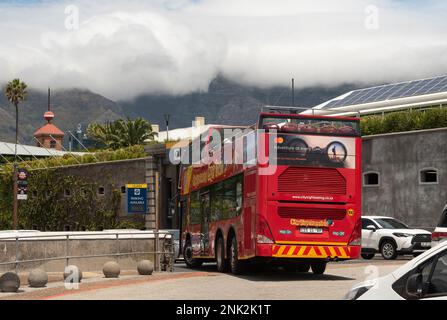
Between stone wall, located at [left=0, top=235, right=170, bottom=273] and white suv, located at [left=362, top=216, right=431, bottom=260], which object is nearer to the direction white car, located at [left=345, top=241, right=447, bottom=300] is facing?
the stone wall

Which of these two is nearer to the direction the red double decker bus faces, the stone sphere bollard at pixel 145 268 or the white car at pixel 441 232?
the stone sphere bollard

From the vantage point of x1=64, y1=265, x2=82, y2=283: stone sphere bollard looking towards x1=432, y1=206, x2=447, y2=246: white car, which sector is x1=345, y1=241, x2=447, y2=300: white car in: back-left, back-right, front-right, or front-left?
front-right

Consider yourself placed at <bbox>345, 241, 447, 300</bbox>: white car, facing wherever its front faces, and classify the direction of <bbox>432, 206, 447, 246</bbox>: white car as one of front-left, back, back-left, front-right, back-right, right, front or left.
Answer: right

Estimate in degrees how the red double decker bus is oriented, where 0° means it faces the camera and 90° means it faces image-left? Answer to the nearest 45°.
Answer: approximately 135°

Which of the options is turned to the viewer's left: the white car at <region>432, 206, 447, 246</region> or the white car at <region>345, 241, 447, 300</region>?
the white car at <region>345, 241, 447, 300</region>

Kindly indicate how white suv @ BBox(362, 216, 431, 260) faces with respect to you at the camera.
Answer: facing the viewer and to the right of the viewer

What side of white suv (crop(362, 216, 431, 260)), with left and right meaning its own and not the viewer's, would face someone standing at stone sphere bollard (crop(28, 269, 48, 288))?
right

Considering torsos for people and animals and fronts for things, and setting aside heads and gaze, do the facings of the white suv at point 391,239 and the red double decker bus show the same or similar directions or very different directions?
very different directions

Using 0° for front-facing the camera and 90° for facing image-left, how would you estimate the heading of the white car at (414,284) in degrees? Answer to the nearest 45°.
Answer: approximately 90°

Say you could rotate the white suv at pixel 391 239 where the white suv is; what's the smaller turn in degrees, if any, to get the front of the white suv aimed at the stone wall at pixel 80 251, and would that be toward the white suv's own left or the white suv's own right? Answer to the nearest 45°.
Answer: approximately 90° to the white suv's own right

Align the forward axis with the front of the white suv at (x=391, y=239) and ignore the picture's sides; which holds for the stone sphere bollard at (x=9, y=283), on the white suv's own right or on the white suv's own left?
on the white suv's own right
